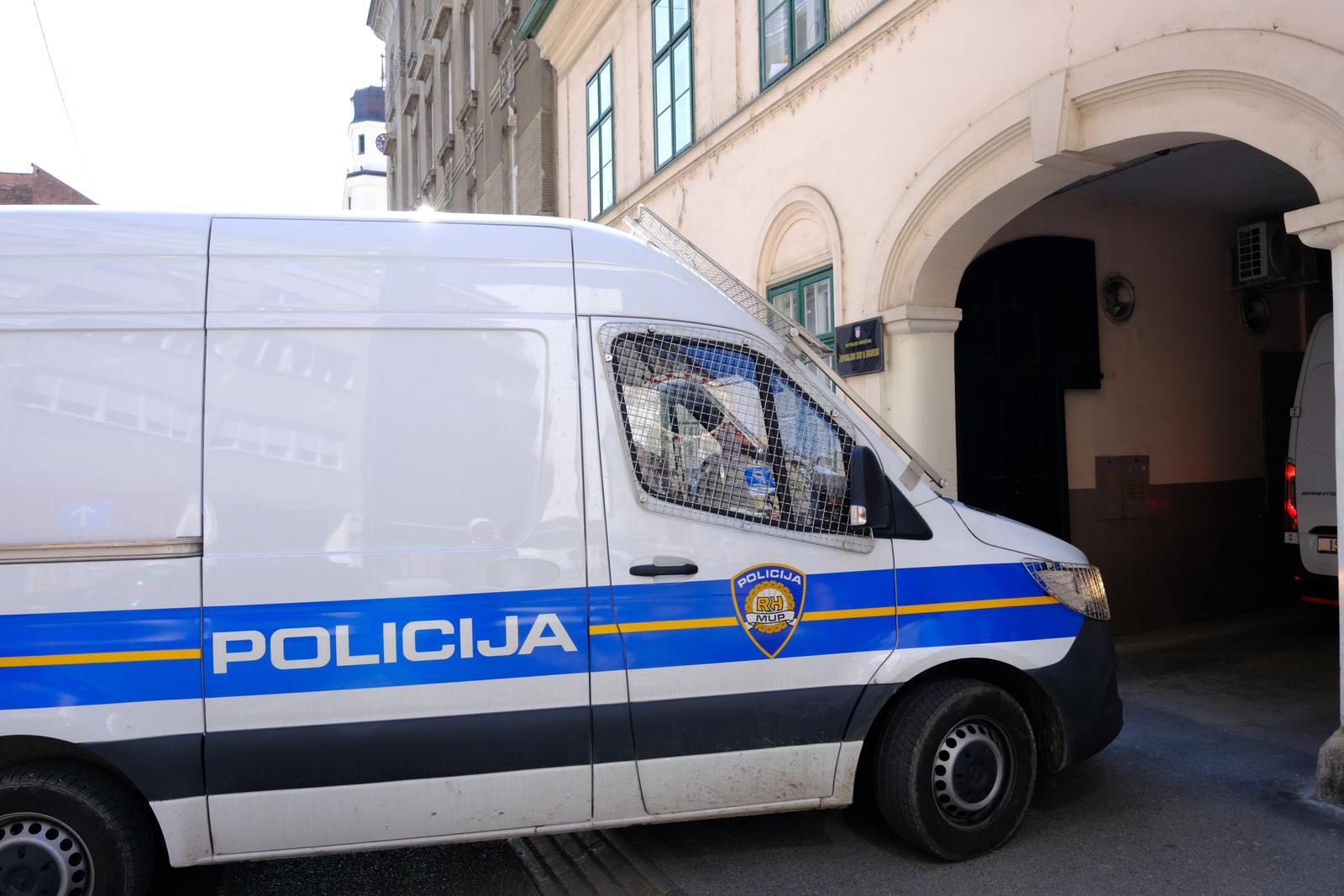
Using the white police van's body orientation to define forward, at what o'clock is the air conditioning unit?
The air conditioning unit is roughly at 11 o'clock from the white police van.

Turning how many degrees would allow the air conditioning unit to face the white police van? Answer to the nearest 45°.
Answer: approximately 45° to its right

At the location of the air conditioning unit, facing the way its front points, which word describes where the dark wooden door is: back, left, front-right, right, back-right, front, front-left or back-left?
right

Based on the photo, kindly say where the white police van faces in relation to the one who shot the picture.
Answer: facing to the right of the viewer

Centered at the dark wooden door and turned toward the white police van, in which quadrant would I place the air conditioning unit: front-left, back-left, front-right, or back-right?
back-left

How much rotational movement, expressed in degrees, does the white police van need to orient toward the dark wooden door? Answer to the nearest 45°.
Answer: approximately 45° to its left

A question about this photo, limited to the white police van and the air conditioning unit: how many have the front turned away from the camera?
0

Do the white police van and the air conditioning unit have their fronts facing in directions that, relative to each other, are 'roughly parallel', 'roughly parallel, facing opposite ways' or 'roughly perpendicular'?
roughly perpendicular

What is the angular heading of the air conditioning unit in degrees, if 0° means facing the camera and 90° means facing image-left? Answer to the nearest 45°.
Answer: approximately 315°
